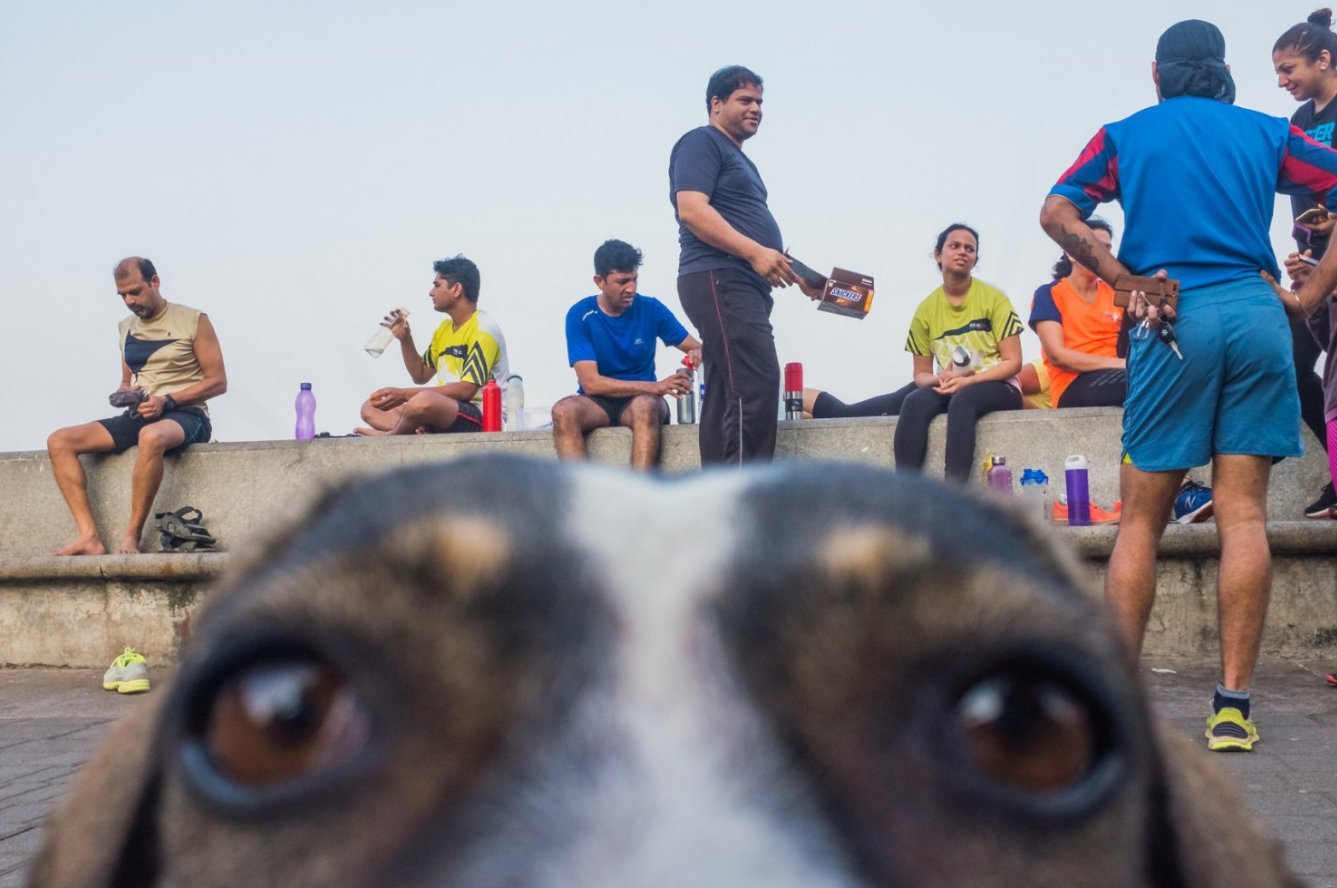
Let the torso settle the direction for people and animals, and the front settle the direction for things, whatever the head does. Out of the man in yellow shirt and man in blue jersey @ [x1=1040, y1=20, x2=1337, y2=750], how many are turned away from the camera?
1

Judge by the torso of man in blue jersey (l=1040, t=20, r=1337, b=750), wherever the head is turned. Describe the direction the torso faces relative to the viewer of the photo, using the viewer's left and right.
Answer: facing away from the viewer

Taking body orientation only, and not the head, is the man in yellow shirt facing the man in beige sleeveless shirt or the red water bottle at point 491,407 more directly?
the man in beige sleeveless shirt

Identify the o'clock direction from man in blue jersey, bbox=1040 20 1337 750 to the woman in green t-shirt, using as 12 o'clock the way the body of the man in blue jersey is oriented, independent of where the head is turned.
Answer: The woman in green t-shirt is roughly at 11 o'clock from the man in blue jersey.

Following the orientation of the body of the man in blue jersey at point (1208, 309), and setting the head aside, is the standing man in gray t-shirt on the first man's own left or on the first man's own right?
on the first man's own left

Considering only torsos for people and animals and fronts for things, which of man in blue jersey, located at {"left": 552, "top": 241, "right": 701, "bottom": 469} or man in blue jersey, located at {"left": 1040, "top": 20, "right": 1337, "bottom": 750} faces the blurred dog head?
man in blue jersey, located at {"left": 552, "top": 241, "right": 701, "bottom": 469}

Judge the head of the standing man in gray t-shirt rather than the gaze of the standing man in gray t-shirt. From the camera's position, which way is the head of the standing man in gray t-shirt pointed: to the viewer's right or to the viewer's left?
to the viewer's right

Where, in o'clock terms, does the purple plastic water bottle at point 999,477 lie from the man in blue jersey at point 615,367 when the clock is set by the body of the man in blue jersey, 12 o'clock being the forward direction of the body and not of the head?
The purple plastic water bottle is roughly at 10 o'clock from the man in blue jersey.
